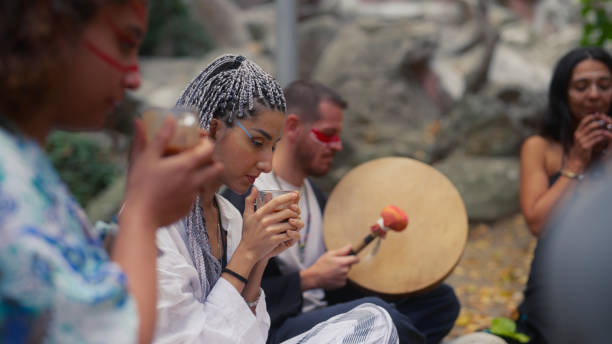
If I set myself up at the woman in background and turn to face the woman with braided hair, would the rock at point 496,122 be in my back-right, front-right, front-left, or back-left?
back-right

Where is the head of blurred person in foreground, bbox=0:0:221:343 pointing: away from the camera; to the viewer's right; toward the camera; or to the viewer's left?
to the viewer's right

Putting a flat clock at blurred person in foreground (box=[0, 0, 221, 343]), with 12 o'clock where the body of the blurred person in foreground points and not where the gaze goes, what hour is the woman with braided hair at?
The woman with braided hair is roughly at 10 o'clock from the blurred person in foreground.

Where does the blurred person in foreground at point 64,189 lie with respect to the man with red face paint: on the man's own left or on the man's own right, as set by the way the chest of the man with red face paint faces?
on the man's own right

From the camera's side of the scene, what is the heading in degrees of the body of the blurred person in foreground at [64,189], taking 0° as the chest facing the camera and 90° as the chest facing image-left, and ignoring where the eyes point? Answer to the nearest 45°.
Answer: approximately 270°
